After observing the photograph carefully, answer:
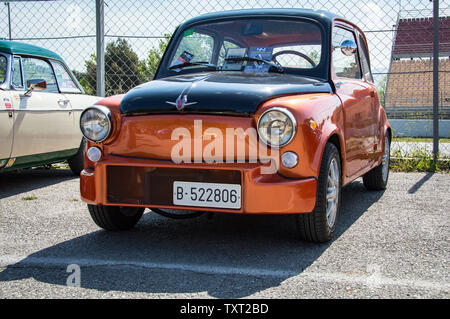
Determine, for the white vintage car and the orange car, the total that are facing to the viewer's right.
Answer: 0

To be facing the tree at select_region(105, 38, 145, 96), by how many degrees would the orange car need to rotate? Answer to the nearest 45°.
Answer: approximately 135° to its right

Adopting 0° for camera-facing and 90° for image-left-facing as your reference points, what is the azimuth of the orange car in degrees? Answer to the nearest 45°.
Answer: approximately 45°

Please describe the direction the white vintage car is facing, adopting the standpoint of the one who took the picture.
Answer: facing the viewer and to the left of the viewer

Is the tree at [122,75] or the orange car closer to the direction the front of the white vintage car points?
the orange car

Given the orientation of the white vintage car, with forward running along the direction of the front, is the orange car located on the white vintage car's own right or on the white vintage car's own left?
on the white vintage car's own left

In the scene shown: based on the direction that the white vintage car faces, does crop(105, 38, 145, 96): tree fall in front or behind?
behind

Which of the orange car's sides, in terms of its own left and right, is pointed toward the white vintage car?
right
